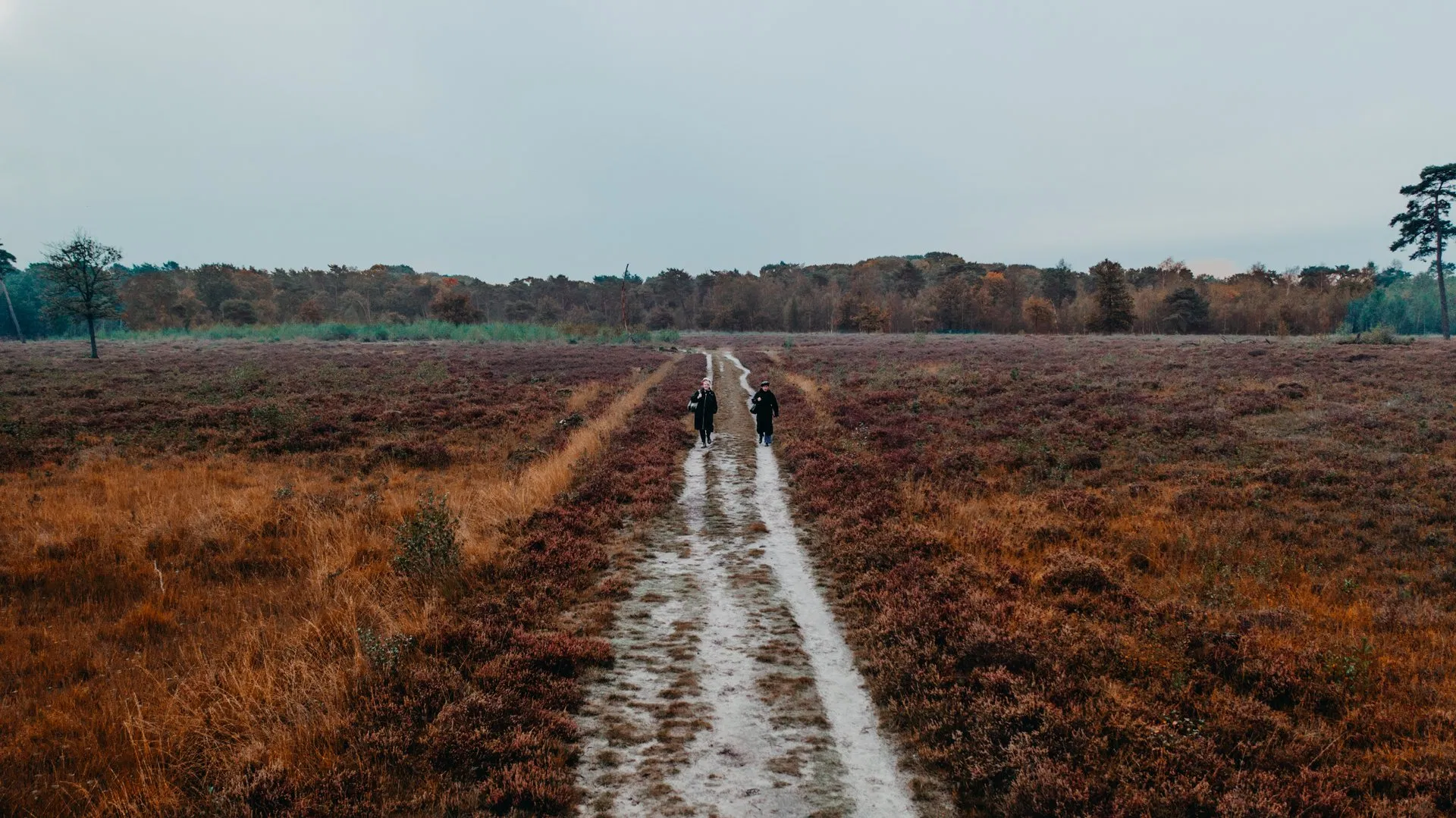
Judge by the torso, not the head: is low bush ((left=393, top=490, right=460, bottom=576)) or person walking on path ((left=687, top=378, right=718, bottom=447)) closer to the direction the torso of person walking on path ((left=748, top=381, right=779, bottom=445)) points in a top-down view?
the low bush

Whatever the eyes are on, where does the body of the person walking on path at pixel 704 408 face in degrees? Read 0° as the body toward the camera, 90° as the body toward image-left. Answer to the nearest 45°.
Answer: approximately 0°

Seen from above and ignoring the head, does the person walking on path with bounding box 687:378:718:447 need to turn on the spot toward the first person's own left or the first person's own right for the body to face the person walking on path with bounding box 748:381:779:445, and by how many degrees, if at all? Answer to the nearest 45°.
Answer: approximately 90° to the first person's own left

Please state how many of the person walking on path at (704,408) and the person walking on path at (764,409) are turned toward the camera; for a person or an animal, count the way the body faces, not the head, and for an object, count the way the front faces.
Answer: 2

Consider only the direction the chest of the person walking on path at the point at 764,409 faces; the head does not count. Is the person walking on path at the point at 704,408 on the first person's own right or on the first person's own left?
on the first person's own right
